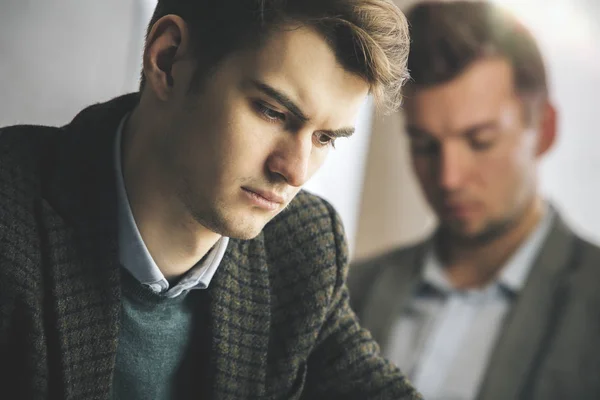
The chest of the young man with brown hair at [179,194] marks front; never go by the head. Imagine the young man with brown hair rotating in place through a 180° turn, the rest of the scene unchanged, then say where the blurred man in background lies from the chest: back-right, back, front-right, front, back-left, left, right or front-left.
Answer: right

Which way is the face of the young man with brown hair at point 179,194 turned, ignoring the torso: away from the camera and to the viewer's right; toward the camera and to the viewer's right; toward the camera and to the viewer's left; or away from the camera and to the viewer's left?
toward the camera and to the viewer's right

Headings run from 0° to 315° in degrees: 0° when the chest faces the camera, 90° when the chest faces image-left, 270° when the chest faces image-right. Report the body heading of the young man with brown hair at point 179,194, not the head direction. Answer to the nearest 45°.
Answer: approximately 315°
